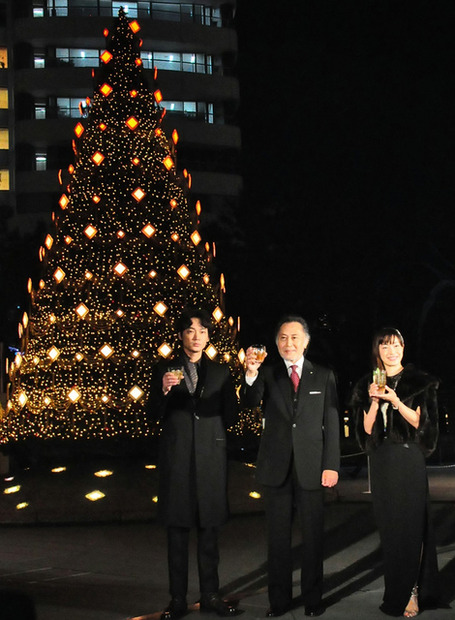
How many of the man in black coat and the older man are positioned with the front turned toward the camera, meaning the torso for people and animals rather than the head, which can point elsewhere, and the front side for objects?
2

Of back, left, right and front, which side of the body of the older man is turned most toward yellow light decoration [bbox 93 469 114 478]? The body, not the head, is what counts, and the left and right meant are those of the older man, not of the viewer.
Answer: back

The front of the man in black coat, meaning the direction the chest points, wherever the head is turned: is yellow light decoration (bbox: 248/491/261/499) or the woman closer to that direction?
the woman

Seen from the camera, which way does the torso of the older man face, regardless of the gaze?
toward the camera

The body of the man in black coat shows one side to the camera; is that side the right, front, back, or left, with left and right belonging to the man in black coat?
front

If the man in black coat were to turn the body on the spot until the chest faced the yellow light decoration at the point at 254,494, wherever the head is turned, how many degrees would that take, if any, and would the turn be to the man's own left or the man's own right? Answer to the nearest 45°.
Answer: approximately 180°

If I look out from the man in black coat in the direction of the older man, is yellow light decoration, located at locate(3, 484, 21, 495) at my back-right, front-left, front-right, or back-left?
back-left

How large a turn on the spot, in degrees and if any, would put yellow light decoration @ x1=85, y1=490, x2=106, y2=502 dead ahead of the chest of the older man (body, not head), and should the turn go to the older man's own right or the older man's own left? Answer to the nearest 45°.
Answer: approximately 180°

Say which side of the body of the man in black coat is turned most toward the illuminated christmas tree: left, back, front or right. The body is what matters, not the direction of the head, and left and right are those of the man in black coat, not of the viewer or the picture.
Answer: back

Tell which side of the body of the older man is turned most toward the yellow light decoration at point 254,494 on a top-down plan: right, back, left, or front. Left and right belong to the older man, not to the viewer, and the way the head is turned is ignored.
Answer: back
